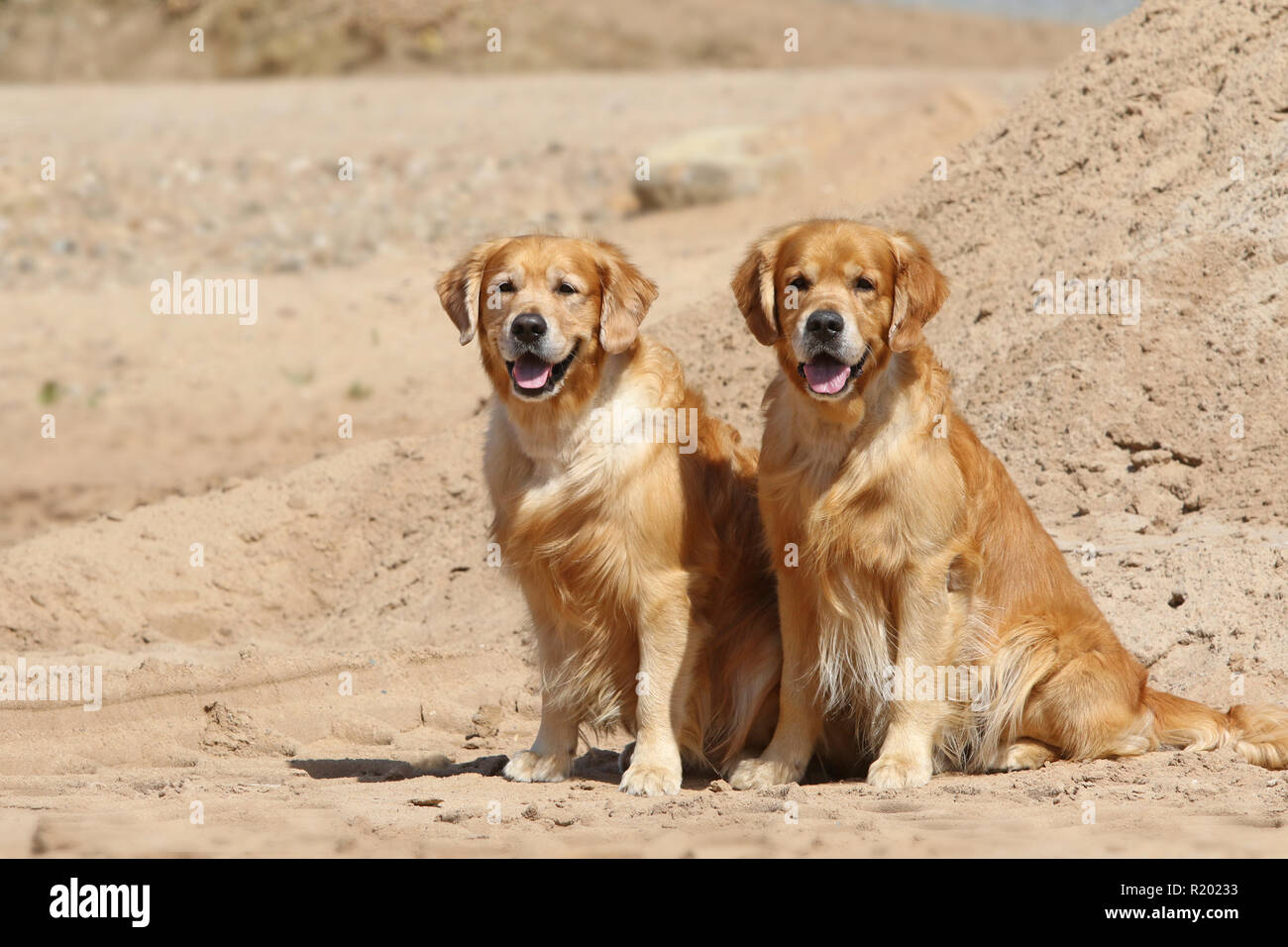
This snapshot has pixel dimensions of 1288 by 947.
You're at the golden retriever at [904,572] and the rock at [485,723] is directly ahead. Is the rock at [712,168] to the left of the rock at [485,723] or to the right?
right

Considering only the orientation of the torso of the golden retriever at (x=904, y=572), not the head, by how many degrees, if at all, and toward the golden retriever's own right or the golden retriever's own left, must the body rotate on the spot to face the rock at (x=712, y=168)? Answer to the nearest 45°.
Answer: approximately 135° to the golden retriever's own right

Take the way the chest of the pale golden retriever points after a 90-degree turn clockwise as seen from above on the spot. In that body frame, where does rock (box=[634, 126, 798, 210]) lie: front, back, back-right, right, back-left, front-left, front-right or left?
front-right

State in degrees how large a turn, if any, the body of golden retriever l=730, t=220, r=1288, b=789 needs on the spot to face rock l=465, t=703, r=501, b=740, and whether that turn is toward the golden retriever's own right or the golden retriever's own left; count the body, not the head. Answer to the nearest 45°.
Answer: approximately 90° to the golden retriever's own right

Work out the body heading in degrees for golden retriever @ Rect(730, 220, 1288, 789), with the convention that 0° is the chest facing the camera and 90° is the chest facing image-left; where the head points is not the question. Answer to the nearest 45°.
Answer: approximately 45°

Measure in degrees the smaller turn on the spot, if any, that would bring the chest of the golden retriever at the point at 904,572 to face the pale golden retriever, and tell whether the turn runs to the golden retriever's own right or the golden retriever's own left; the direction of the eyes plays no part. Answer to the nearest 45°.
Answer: approximately 45° to the golden retriever's own right
